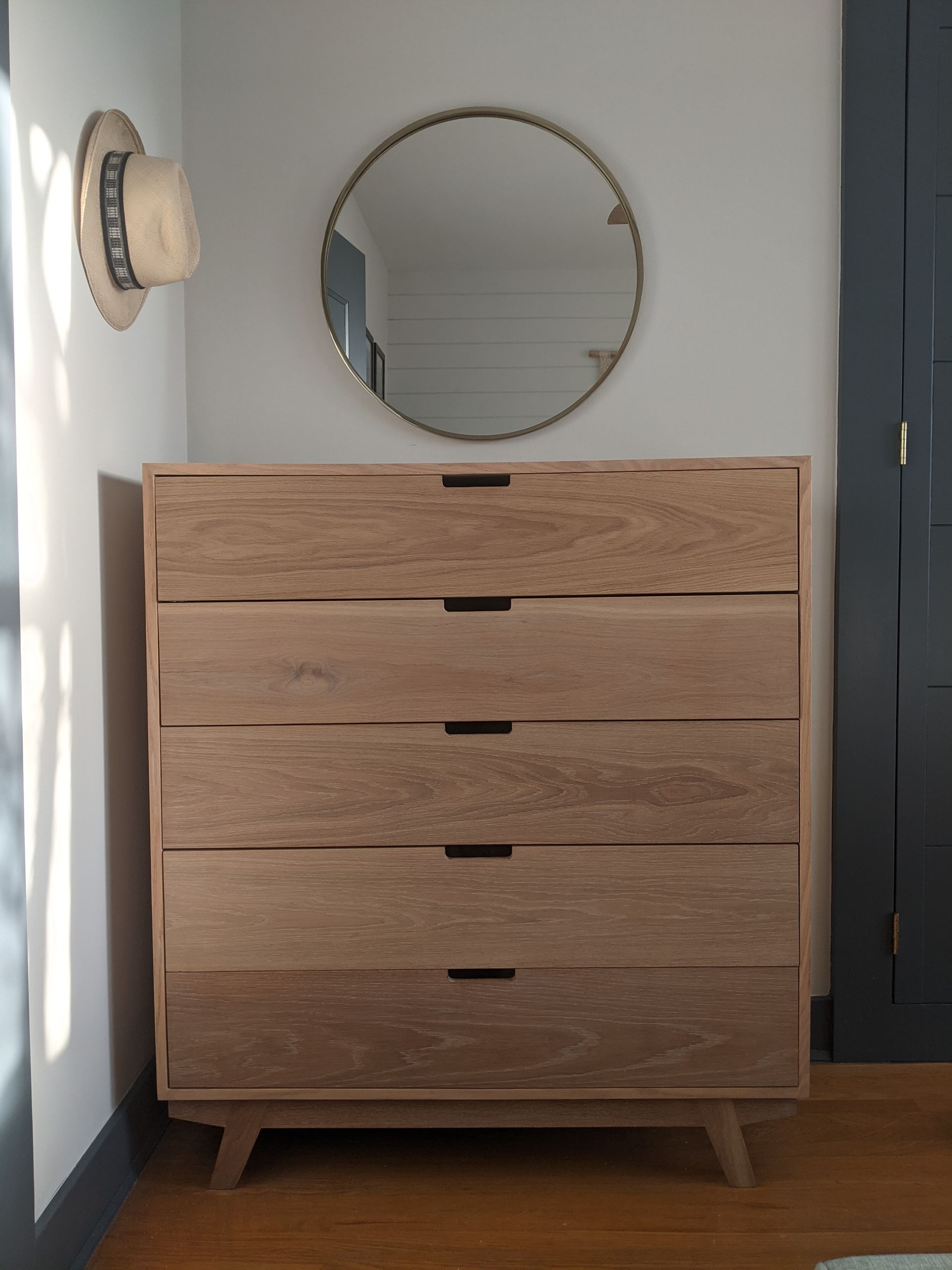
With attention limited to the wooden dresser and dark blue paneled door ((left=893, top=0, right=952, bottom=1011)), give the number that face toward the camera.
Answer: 2

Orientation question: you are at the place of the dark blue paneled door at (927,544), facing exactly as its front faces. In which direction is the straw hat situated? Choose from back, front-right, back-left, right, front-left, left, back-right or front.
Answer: front-right

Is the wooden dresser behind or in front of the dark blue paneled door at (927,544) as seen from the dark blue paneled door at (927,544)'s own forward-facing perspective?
in front

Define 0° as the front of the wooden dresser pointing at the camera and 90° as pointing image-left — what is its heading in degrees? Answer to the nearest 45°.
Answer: approximately 0°

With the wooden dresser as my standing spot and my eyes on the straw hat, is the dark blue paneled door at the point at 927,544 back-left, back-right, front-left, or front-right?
back-right

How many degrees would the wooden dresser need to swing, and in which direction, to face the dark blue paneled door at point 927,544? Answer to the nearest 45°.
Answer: approximately 135° to its left
